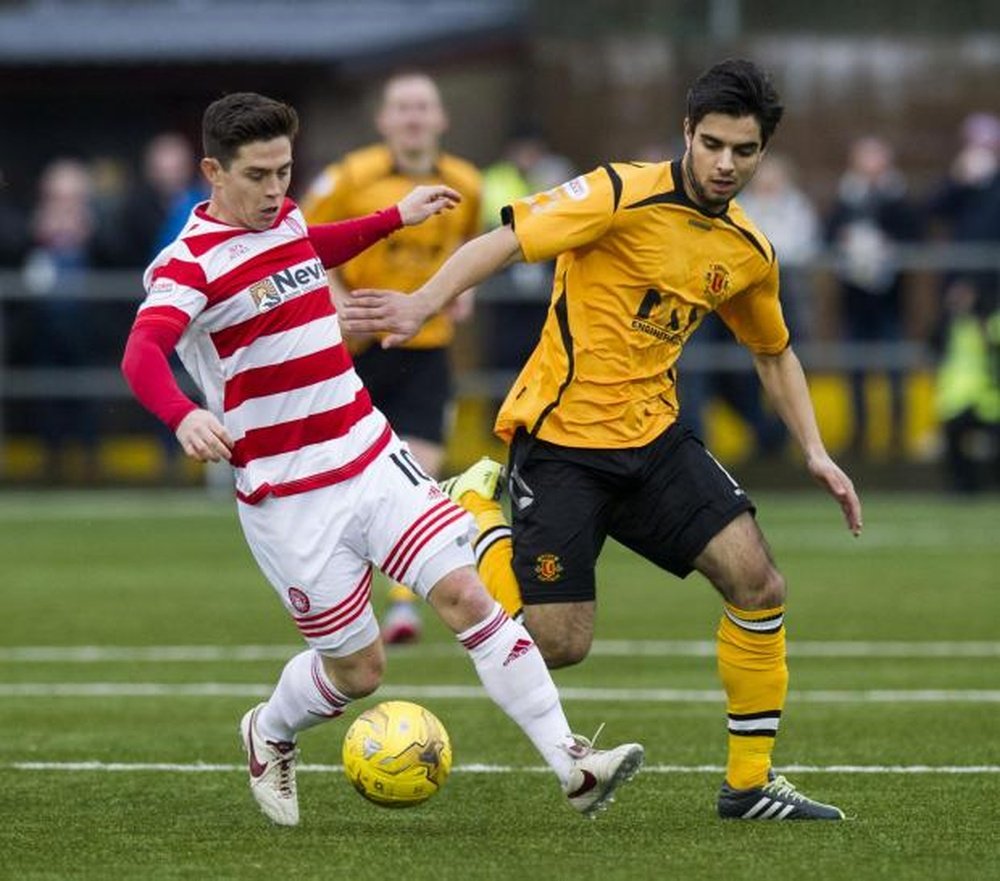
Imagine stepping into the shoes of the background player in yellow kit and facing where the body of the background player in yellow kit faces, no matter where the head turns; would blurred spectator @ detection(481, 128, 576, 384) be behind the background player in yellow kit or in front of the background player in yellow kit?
behind

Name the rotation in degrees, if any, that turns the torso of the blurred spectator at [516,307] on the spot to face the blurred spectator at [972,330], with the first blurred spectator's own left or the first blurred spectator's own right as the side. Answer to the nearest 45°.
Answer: approximately 90° to the first blurred spectator's own left

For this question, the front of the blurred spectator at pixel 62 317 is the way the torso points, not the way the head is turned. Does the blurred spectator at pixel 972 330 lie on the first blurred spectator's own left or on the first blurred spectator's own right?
on the first blurred spectator's own left

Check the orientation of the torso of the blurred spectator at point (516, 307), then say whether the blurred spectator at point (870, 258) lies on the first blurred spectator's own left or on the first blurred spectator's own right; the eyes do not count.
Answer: on the first blurred spectator's own left

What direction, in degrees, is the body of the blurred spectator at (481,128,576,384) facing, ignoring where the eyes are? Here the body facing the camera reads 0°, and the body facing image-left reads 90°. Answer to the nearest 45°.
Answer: approximately 0°

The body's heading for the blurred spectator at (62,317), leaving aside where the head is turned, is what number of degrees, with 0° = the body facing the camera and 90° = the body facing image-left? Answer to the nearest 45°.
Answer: approximately 0°
